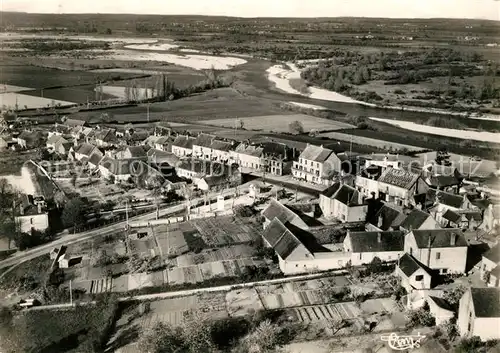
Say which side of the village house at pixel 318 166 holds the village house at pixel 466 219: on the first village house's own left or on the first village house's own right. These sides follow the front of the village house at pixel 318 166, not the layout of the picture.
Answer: on the first village house's own left

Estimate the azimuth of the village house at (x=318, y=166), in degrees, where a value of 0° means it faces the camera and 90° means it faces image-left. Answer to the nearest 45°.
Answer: approximately 45°

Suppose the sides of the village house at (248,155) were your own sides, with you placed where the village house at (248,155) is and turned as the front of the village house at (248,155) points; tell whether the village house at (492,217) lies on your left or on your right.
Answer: on your left

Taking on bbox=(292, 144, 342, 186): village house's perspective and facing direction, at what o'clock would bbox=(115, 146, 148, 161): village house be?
bbox=(115, 146, 148, 161): village house is roughly at 2 o'clock from bbox=(292, 144, 342, 186): village house.

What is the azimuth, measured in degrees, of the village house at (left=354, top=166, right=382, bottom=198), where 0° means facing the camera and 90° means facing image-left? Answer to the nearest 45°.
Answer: approximately 45°

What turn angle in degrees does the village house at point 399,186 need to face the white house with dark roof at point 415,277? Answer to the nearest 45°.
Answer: approximately 45° to its left

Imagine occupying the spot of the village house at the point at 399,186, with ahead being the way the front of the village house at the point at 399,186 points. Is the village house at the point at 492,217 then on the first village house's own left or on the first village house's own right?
on the first village house's own left

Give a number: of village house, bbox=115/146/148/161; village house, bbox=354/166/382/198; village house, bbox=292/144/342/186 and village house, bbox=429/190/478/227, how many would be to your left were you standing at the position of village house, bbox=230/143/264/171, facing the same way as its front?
3

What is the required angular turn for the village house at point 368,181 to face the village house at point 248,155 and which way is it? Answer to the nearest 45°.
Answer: approximately 90° to its right

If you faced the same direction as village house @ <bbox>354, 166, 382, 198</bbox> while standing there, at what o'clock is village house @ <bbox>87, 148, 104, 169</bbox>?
village house @ <bbox>87, 148, 104, 169</bbox> is roughly at 2 o'clock from village house @ <bbox>354, 166, 382, 198</bbox>.
